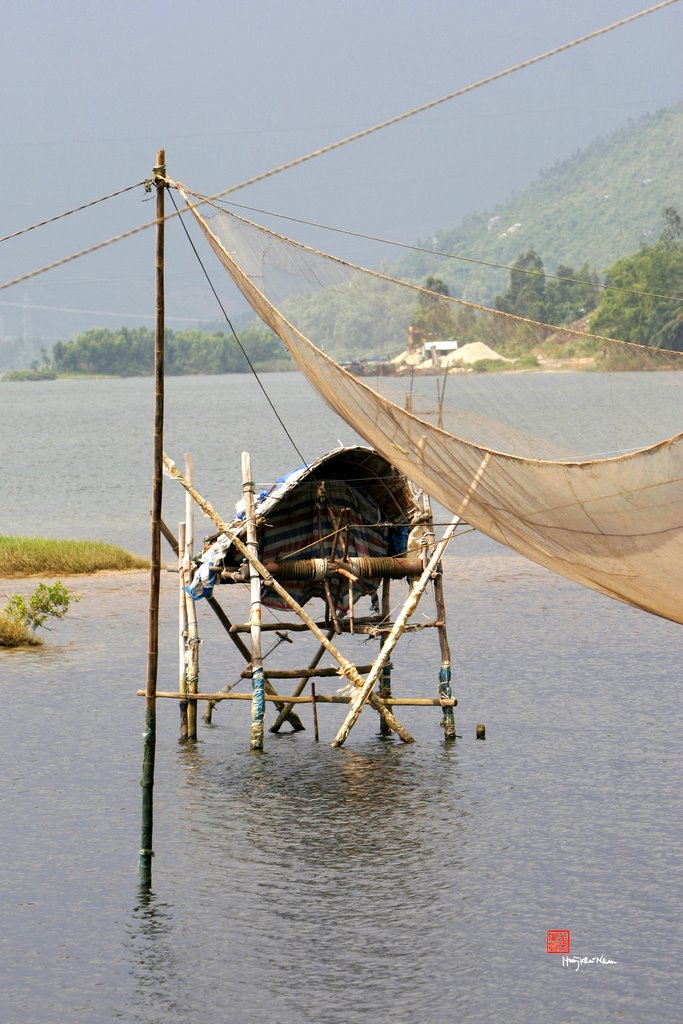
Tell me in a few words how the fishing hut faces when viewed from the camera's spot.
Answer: facing the viewer

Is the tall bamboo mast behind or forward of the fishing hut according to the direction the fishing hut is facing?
forward
